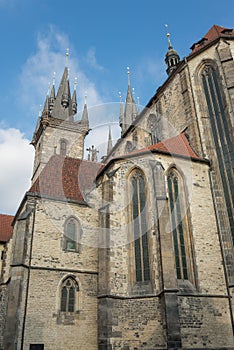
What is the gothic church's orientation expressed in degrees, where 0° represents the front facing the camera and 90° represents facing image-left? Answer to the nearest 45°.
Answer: approximately 135°
